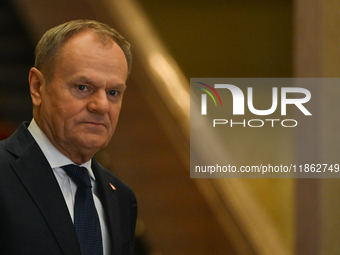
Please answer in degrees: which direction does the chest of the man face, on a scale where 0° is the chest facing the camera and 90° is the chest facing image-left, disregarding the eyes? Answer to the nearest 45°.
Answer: approximately 315°

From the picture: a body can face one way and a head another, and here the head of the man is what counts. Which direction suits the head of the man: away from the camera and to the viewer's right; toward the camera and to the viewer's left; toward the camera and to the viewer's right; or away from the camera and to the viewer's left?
toward the camera and to the viewer's right
